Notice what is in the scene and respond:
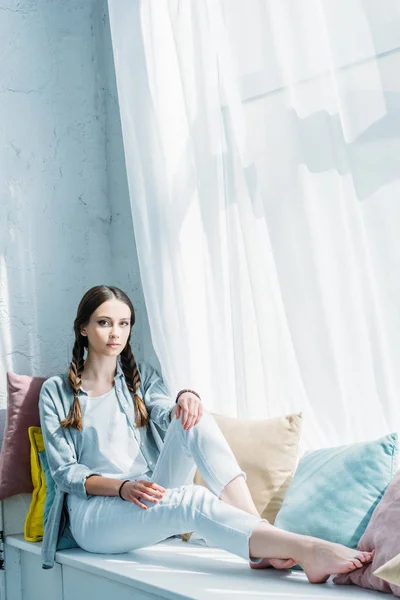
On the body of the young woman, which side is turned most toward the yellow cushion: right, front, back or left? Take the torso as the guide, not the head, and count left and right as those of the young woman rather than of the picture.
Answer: back

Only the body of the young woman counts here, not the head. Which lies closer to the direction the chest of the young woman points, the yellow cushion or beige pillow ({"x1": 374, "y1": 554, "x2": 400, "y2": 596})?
the beige pillow

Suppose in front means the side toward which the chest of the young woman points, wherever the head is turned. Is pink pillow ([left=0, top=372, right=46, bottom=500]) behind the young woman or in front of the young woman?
behind

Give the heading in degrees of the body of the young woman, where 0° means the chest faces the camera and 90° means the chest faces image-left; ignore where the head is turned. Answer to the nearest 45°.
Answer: approximately 315°

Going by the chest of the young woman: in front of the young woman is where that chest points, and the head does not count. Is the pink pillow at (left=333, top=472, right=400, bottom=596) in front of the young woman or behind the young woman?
in front
